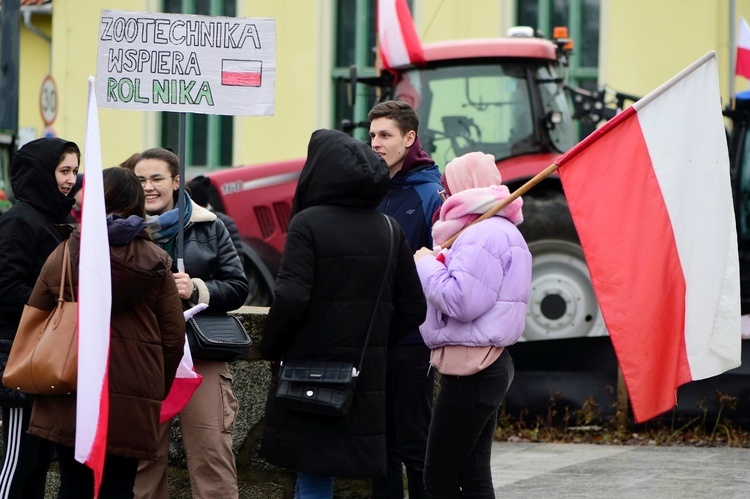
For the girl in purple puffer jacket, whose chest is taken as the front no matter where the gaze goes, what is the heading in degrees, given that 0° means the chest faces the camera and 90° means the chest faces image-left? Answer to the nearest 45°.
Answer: approximately 135°

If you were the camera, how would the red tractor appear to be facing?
facing to the left of the viewer

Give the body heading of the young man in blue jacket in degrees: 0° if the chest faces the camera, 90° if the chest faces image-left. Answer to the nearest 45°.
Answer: approximately 45°

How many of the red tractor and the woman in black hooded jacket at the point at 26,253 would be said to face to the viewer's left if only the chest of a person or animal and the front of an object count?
1

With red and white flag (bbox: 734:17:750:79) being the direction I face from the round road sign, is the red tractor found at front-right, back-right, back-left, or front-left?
front-right

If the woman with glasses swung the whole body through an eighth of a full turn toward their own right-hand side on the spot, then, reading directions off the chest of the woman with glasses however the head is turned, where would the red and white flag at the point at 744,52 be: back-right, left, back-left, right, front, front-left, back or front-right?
back-right

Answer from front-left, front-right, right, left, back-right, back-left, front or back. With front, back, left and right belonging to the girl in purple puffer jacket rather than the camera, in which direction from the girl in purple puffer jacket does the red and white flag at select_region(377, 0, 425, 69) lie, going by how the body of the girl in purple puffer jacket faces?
front-right

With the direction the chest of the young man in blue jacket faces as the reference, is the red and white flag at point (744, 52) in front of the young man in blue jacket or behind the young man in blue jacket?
behind

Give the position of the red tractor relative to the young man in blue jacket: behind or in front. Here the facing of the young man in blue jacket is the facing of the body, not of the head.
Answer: behind

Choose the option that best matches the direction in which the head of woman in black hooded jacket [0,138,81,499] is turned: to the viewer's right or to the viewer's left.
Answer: to the viewer's right

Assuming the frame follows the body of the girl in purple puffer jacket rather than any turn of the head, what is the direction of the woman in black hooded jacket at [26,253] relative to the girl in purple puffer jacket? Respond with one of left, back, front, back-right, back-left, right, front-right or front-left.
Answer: front-left
